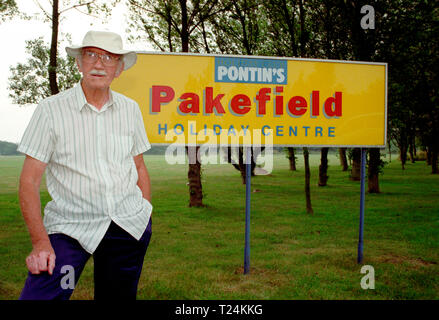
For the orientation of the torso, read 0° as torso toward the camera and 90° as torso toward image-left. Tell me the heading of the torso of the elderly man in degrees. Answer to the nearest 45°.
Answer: approximately 0°

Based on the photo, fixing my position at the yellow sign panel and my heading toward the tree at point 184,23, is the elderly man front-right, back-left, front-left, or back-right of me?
back-left

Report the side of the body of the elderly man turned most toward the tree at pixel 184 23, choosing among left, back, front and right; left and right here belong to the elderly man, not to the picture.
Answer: back

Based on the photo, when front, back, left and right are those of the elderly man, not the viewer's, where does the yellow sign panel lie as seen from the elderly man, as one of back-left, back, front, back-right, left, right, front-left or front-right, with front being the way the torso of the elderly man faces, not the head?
back-left

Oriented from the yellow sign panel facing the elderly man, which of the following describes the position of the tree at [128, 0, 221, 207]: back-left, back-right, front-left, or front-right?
back-right
